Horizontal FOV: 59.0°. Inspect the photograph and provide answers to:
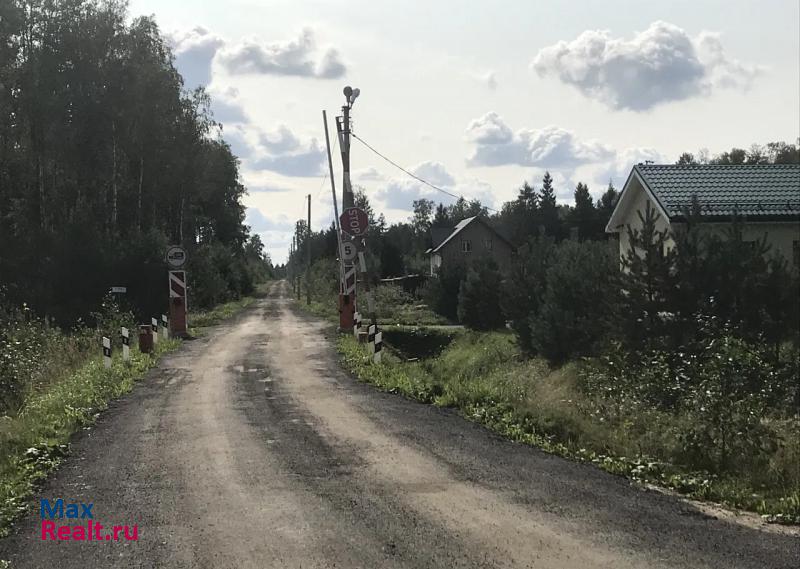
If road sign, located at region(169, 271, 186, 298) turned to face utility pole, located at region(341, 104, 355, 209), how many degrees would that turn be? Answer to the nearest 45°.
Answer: approximately 90° to its left

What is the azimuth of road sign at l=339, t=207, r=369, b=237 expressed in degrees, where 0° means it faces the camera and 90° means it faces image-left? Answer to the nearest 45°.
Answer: approximately 0°

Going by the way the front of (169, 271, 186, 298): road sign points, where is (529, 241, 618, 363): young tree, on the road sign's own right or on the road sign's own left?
on the road sign's own left

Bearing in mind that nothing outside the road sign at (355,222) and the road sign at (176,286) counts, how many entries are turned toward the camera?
2

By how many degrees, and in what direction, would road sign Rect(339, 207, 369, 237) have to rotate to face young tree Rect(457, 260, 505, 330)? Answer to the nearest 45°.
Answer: approximately 135° to its left

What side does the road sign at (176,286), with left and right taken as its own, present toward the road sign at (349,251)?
left

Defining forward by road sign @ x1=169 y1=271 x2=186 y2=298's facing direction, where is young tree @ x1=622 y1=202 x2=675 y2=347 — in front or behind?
in front

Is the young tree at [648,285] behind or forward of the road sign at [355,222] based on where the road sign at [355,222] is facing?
forward

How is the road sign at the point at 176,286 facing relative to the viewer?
toward the camera

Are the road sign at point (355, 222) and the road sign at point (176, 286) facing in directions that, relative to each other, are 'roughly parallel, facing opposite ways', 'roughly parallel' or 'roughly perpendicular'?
roughly parallel
